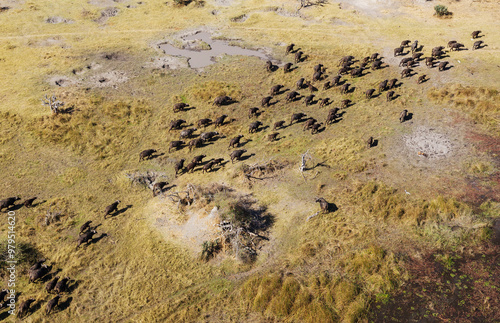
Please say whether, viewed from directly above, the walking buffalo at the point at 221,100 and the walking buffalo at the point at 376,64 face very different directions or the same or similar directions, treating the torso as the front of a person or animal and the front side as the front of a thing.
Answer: same or similar directions

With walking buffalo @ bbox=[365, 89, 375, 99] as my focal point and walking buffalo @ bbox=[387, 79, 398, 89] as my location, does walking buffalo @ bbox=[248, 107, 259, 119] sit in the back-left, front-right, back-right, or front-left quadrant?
front-right

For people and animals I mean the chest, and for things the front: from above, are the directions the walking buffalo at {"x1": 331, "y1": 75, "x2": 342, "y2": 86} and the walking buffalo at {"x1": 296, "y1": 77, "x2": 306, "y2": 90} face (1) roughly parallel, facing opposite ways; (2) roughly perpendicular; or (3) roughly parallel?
roughly parallel
